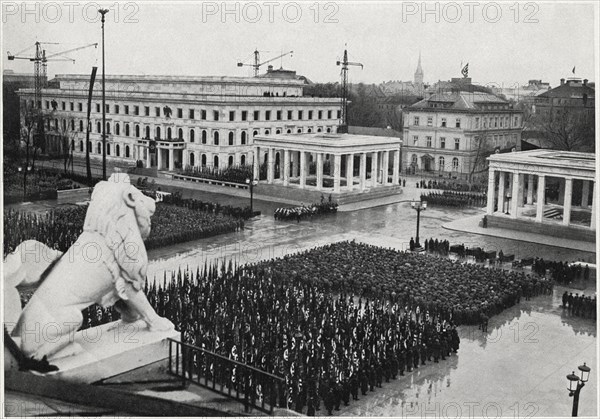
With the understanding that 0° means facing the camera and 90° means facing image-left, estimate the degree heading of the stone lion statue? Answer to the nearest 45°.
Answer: approximately 225°

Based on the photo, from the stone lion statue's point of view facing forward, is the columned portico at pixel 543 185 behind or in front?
in front

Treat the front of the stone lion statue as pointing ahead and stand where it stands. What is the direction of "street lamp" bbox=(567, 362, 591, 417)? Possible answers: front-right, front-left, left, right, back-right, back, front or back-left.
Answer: front-right
